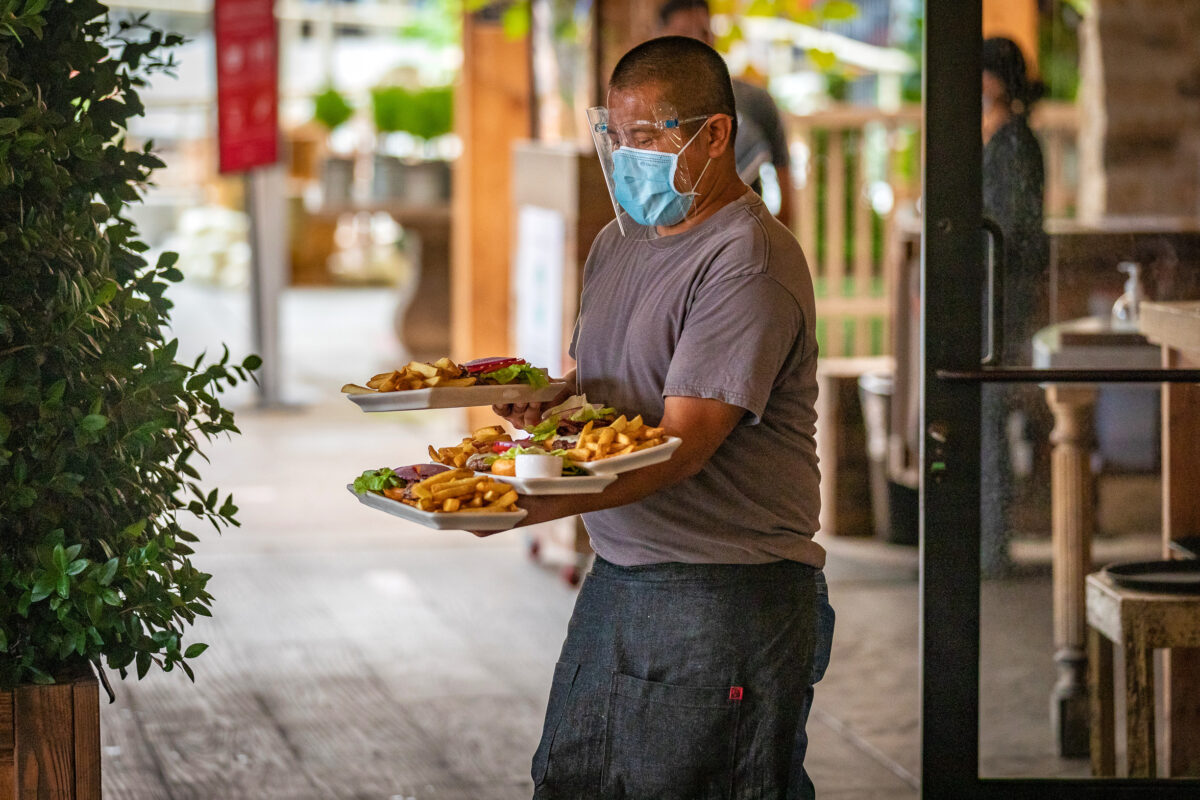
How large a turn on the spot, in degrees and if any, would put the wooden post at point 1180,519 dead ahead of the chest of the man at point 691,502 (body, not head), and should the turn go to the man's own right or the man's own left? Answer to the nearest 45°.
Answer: approximately 180°

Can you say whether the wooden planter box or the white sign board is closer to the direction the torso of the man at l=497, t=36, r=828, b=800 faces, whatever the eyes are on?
the wooden planter box

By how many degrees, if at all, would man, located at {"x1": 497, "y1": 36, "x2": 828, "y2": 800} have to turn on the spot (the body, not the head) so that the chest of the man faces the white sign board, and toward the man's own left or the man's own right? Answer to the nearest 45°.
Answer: approximately 135° to the man's own right

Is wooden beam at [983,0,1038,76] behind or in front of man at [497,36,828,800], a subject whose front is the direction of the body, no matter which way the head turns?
behind

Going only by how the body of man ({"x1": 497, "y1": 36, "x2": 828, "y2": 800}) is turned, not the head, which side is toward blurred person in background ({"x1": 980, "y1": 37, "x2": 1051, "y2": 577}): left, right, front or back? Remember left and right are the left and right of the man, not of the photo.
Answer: back

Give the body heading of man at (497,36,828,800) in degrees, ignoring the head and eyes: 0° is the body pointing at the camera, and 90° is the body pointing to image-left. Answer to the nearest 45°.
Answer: approximately 45°

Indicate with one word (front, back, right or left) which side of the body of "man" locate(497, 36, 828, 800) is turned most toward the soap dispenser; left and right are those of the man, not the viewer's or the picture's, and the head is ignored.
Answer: back

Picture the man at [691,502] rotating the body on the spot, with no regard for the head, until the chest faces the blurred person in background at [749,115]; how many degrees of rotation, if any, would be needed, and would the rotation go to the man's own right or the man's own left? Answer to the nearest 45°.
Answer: approximately 135° to the man's own right

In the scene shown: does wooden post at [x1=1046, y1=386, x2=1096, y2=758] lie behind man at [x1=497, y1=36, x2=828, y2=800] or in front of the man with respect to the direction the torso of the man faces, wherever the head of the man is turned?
behind

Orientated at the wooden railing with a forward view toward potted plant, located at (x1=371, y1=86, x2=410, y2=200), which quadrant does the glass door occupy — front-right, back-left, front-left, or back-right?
back-left
